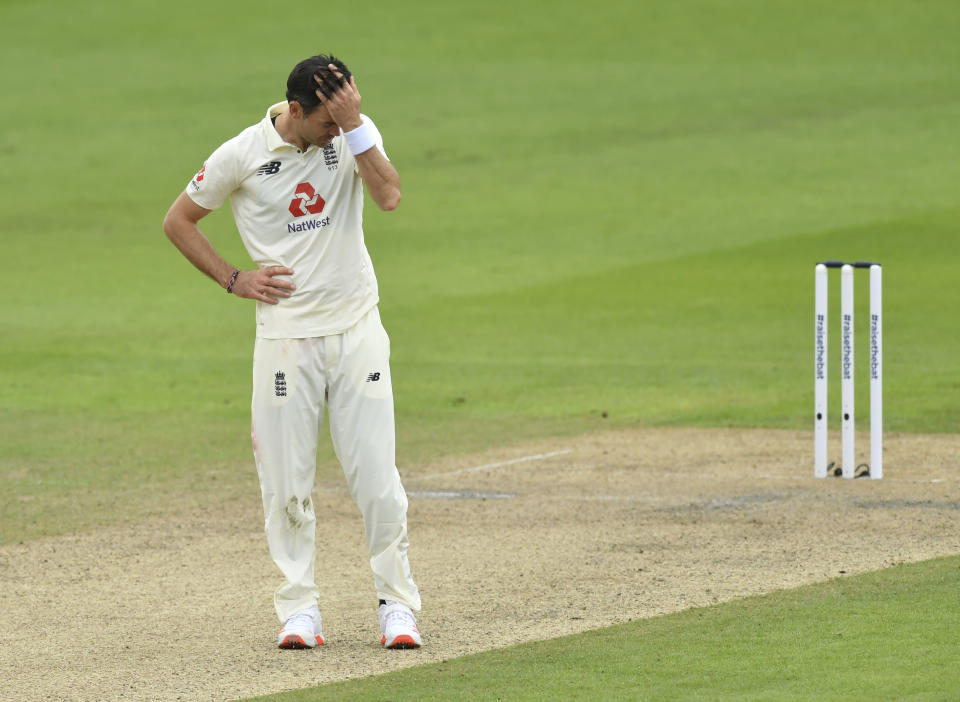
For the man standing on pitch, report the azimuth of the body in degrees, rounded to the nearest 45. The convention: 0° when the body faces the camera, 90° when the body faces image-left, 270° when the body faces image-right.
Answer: approximately 0°
